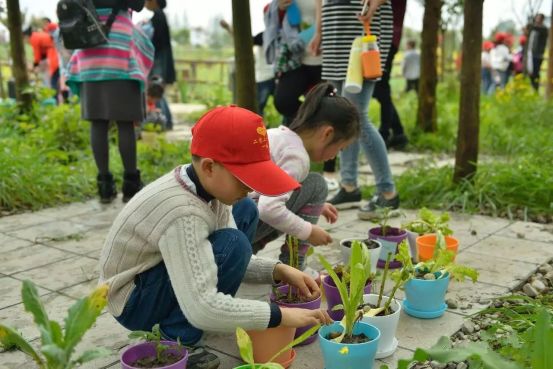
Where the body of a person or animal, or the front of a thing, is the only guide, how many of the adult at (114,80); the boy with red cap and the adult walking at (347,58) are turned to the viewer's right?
1

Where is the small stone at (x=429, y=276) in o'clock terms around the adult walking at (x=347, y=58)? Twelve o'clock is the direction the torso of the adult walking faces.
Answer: The small stone is roughly at 10 o'clock from the adult walking.

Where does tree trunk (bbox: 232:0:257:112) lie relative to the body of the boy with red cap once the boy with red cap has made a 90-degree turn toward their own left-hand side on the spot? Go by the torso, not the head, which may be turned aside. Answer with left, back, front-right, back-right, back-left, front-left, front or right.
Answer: front

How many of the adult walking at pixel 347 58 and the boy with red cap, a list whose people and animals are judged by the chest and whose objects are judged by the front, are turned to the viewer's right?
1

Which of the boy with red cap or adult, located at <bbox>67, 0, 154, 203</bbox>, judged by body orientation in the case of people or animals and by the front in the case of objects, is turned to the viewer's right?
the boy with red cap

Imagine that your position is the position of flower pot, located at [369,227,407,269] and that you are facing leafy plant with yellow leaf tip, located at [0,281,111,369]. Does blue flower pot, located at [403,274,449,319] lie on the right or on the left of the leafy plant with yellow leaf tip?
left

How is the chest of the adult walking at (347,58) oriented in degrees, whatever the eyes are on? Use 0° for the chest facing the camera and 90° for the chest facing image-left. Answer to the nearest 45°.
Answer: approximately 45°

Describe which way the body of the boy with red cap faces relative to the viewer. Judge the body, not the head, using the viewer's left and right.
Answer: facing to the right of the viewer

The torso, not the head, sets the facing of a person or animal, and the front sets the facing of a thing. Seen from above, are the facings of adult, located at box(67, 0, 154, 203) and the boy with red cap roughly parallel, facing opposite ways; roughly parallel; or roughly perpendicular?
roughly perpendicular

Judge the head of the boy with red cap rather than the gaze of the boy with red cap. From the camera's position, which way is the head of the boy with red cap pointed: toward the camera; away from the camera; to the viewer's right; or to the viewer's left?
to the viewer's right

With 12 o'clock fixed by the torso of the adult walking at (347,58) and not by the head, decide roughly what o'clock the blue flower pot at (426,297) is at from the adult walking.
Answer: The blue flower pot is roughly at 10 o'clock from the adult walking.
